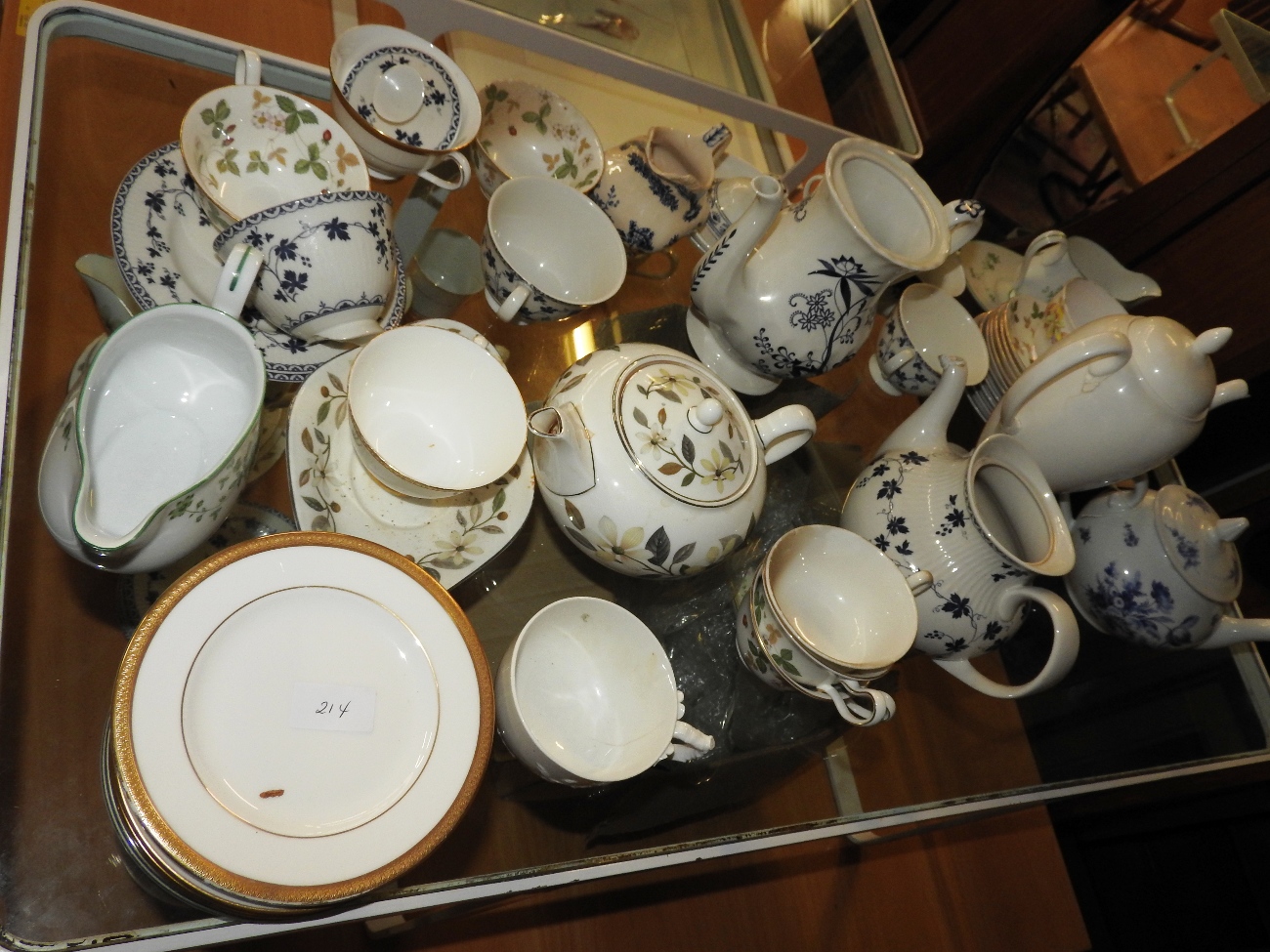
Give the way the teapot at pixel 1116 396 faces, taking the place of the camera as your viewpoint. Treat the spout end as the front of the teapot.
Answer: facing away from the viewer and to the right of the viewer
